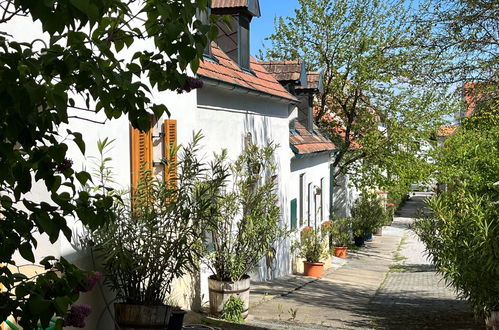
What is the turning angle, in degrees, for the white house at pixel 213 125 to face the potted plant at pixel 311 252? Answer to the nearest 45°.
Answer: approximately 90° to its left

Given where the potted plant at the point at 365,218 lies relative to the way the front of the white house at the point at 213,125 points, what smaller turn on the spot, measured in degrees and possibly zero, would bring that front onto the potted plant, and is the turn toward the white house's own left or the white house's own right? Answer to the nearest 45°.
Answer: approximately 90° to the white house's own left

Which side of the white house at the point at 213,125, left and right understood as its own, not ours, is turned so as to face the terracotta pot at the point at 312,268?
left

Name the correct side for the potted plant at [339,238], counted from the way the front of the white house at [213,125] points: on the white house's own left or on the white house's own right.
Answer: on the white house's own left

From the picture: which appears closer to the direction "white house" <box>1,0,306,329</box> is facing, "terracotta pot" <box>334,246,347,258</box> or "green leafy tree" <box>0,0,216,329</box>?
the green leafy tree

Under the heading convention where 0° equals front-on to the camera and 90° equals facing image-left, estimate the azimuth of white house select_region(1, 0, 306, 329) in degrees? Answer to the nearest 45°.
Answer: approximately 315°

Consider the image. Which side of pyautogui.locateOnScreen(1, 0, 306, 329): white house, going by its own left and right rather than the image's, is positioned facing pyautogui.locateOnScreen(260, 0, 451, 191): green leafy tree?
left
